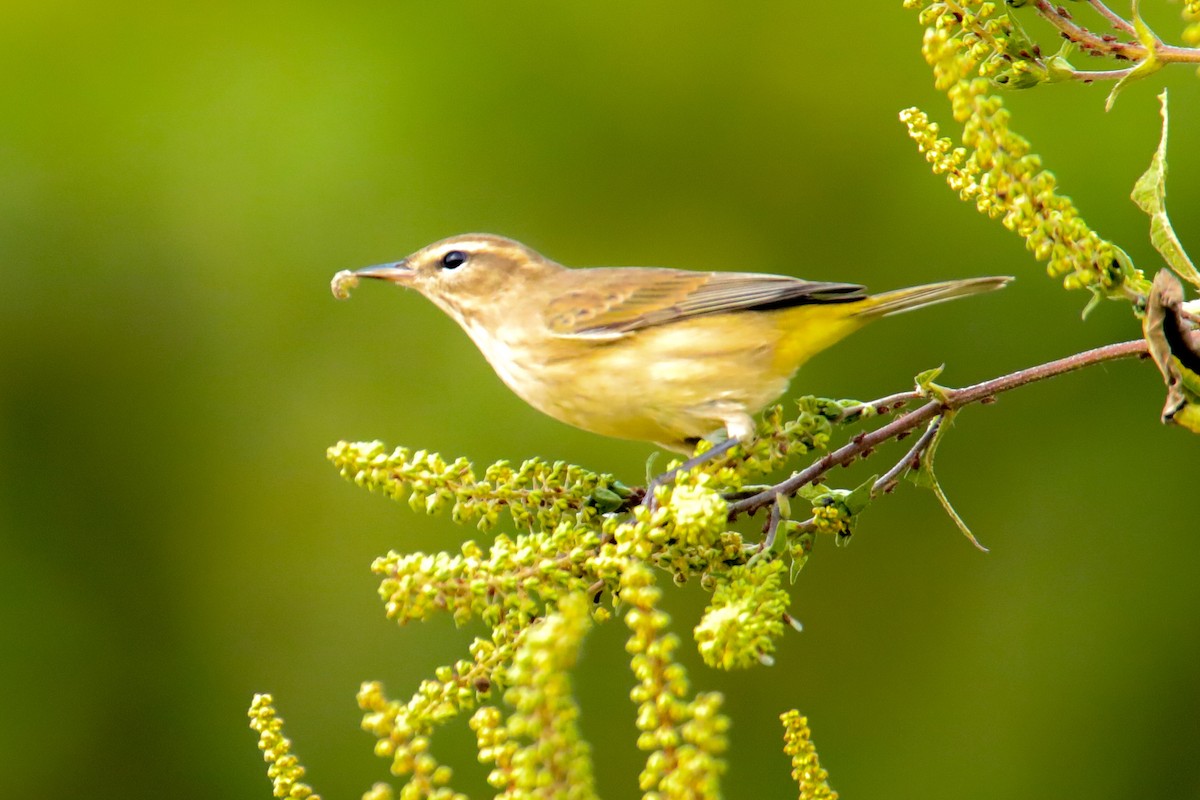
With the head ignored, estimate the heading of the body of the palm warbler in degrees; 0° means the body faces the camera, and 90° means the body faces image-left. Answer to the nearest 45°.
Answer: approximately 90°
